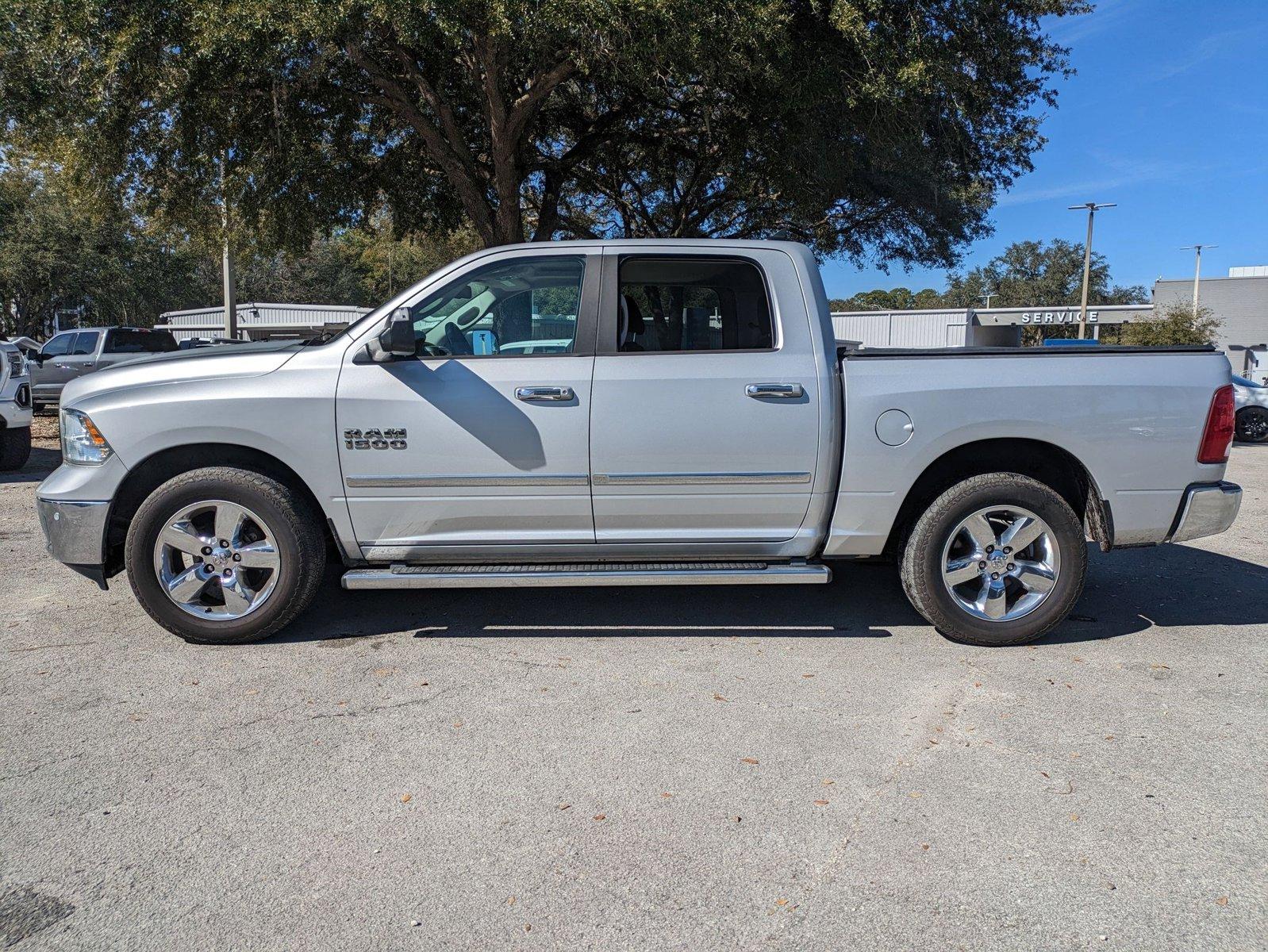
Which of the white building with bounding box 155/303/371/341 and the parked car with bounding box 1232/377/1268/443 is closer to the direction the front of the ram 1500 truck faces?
the white building

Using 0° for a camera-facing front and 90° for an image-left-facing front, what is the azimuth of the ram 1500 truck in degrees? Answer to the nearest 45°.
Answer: approximately 90°

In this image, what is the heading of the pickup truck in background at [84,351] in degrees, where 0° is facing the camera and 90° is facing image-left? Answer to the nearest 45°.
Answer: approximately 90°

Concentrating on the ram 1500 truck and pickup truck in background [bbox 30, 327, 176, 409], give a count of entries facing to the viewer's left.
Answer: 2

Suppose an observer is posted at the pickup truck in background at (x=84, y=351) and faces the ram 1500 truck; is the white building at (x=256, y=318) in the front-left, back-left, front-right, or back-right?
back-left

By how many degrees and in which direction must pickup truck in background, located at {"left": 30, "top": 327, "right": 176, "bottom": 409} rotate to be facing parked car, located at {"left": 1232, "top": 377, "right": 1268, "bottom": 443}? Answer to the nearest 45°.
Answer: approximately 135° to its left

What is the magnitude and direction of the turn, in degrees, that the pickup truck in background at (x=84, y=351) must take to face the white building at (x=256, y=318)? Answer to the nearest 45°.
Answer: approximately 90° to its right
